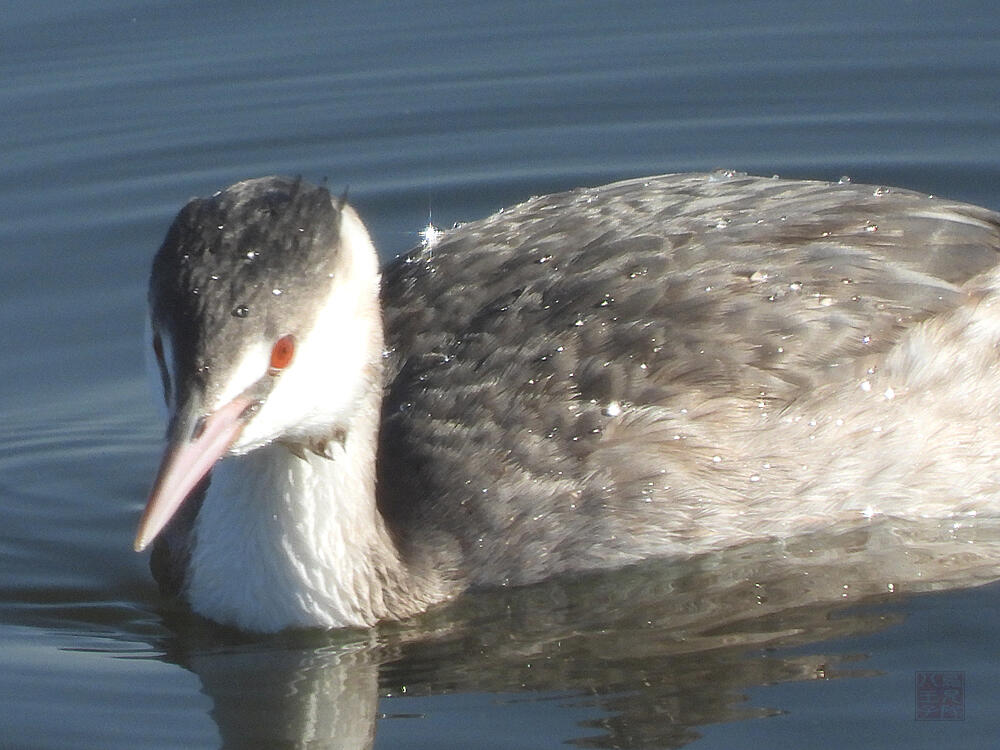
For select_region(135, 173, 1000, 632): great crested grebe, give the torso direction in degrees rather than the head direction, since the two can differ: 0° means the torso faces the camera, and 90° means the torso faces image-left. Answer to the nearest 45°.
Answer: approximately 45°
